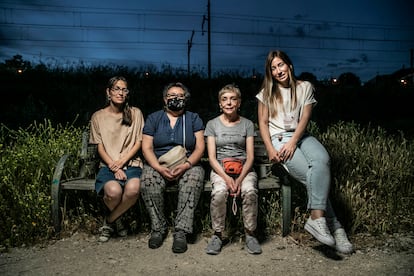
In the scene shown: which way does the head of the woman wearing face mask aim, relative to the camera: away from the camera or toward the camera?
toward the camera

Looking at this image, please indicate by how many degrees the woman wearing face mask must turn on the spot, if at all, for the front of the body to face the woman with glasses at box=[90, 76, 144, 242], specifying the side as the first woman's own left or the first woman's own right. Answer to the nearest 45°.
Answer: approximately 135° to the first woman's own right

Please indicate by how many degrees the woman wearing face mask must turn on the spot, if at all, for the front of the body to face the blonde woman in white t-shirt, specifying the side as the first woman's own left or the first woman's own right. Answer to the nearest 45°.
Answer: approximately 90° to the first woman's own left

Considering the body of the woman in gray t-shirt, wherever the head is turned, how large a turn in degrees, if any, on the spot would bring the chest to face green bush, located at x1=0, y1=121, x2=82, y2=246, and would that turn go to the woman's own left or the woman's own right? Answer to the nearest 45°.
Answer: approximately 90° to the woman's own right

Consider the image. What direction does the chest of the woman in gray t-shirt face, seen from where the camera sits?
toward the camera

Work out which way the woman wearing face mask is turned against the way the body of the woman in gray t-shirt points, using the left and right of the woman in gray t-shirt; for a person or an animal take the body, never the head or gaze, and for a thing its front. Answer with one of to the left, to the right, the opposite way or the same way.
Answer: the same way

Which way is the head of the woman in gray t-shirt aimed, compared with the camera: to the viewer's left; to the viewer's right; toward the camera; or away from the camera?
toward the camera

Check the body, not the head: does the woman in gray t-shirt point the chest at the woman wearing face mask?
no

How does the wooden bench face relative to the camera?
toward the camera

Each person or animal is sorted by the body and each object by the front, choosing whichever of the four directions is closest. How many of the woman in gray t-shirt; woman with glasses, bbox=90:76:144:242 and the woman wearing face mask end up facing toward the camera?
3

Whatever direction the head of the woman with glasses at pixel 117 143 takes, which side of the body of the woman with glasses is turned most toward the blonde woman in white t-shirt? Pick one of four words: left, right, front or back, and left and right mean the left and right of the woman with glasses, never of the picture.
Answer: left

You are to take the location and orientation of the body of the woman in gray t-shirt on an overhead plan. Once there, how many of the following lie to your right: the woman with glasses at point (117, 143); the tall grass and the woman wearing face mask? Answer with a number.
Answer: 2

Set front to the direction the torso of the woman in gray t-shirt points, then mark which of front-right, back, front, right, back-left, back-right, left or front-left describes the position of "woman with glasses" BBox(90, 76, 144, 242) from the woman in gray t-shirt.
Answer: right

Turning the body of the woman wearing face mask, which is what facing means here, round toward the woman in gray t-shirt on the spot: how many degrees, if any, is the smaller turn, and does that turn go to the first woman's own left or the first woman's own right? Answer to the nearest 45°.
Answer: approximately 90° to the first woman's own left

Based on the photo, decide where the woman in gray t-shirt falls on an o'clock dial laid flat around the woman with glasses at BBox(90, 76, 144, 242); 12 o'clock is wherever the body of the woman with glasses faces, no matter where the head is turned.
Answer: The woman in gray t-shirt is roughly at 10 o'clock from the woman with glasses.
